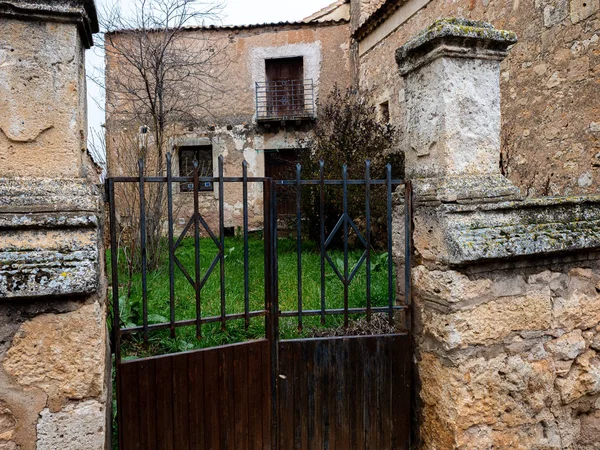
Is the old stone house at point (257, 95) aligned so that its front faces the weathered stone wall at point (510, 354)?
yes

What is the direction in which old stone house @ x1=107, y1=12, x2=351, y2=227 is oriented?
toward the camera

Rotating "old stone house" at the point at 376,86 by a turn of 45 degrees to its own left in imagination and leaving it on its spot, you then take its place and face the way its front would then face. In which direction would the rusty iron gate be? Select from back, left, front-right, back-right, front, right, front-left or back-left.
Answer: front-right

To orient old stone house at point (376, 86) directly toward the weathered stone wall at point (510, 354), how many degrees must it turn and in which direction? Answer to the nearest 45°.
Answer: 0° — it already faces it

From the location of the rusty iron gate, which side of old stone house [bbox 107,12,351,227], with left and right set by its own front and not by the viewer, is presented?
front

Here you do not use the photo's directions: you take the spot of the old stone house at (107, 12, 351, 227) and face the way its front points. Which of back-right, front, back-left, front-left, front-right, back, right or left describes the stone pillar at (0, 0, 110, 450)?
front

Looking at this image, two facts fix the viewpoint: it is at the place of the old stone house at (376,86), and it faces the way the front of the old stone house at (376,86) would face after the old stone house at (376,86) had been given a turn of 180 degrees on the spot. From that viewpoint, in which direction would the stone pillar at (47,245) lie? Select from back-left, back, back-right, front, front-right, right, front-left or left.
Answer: back

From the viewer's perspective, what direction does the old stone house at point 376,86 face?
toward the camera
